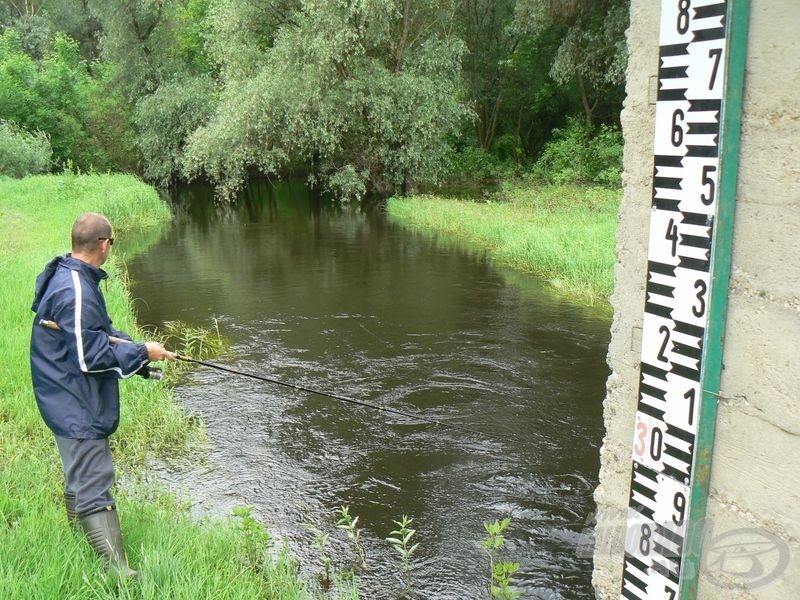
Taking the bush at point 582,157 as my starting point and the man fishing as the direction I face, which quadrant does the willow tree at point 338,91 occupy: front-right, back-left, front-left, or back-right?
front-right

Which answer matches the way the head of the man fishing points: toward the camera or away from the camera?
away from the camera

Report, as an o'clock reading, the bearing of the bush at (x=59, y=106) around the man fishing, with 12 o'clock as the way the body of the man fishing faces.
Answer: The bush is roughly at 9 o'clock from the man fishing.

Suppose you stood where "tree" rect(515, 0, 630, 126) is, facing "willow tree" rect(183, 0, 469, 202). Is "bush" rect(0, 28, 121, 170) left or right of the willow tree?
right

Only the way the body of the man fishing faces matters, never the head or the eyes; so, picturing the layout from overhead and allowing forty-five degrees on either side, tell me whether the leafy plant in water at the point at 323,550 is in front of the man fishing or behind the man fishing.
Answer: in front

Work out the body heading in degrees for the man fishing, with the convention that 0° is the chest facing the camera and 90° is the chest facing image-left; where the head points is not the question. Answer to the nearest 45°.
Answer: approximately 270°

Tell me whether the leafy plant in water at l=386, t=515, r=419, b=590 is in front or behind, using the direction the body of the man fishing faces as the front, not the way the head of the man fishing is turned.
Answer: in front

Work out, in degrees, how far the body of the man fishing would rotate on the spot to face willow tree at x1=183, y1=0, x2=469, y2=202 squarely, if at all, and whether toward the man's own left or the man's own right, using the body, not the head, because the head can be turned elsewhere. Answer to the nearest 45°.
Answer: approximately 90° to the man's own left

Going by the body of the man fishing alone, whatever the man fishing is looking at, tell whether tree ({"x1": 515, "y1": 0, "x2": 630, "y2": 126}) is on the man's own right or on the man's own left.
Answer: on the man's own left

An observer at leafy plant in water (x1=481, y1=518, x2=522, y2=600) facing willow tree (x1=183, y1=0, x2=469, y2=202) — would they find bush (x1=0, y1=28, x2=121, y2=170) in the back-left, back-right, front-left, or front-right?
front-left

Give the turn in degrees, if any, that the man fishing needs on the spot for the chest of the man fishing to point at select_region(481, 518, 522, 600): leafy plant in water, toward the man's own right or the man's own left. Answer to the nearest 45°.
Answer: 0° — they already face it

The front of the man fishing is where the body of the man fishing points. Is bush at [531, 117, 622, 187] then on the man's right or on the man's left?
on the man's left

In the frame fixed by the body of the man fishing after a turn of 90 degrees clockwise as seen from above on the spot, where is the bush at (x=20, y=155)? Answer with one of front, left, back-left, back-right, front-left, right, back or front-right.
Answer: back
